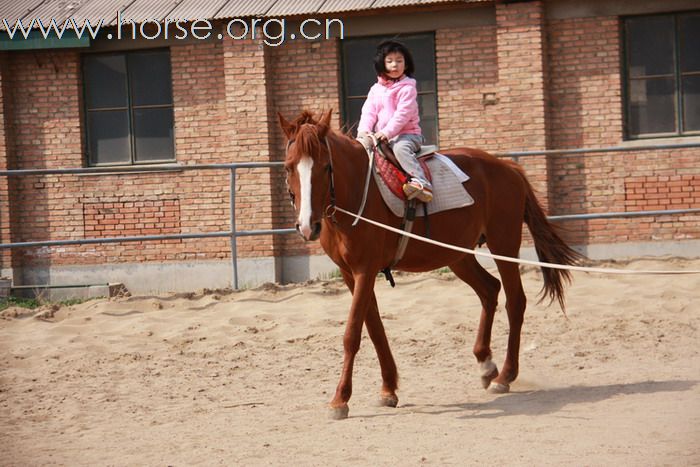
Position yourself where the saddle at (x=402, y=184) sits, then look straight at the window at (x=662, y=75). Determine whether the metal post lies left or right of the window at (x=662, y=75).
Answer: left

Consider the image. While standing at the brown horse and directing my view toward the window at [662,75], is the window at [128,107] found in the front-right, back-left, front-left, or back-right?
front-left

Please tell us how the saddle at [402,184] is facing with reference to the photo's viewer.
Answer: facing the viewer and to the left of the viewer

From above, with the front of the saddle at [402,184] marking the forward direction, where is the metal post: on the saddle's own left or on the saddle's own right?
on the saddle's own right

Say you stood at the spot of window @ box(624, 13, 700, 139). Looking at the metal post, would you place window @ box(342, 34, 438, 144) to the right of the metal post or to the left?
right

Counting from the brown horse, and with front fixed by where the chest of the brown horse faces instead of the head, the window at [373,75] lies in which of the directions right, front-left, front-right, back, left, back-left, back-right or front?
back-right

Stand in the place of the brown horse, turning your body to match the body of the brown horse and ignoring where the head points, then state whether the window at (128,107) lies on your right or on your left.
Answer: on your right
